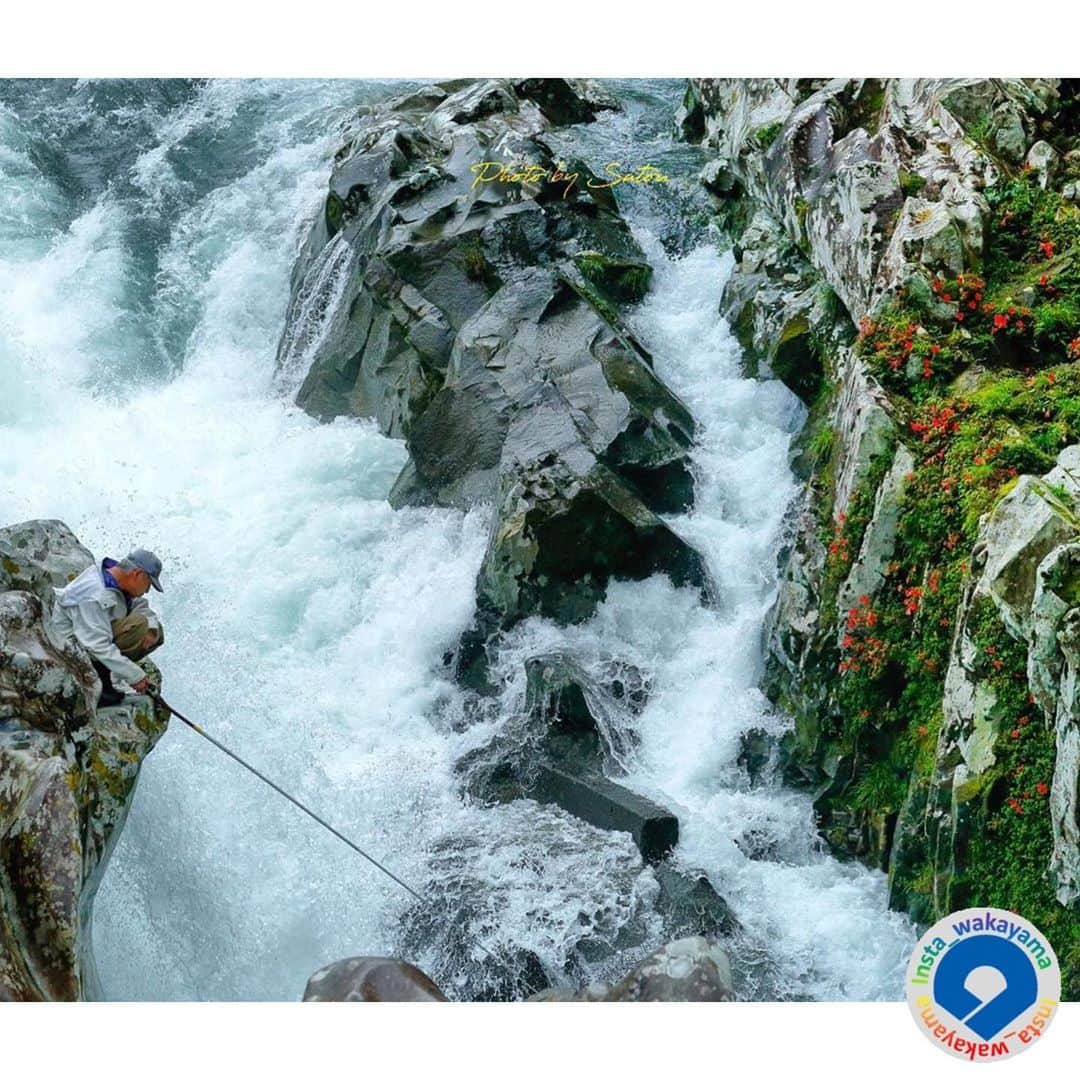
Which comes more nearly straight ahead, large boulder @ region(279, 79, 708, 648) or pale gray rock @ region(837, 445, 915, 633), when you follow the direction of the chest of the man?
the pale gray rock

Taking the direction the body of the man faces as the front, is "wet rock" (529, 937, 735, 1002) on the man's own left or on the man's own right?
on the man's own right

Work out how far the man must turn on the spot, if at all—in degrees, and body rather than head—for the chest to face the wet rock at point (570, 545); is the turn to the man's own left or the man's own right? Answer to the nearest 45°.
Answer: approximately 45° to the man's own left

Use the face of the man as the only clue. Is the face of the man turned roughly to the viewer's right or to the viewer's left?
to the viewer's right

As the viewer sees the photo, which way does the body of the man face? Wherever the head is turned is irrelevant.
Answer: to the viewer's right

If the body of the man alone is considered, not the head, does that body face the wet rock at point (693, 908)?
yes

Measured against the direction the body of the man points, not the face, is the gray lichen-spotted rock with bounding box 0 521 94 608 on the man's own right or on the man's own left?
on the man's own left
